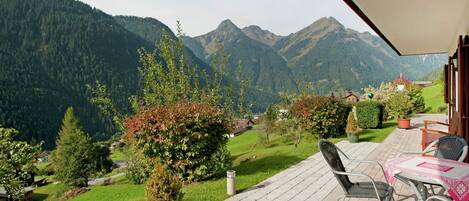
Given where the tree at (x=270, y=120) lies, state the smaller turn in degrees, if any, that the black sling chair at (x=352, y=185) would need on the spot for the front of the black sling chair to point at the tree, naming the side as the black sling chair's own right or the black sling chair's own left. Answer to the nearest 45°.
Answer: approximately 90° to the black sling chair's own left

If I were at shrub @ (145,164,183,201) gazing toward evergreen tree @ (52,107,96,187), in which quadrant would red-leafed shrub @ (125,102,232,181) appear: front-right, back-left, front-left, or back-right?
front-right

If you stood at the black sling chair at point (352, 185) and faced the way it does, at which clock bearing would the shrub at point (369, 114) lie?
The shrub is roughly at 9 o'clock from the black sling chair.

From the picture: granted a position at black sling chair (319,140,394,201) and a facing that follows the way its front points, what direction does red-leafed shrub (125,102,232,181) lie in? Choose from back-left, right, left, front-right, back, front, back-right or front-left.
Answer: back-left

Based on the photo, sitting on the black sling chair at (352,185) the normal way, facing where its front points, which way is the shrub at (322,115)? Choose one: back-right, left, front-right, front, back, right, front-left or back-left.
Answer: left

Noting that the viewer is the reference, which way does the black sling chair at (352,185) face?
facing to the right of the viewer

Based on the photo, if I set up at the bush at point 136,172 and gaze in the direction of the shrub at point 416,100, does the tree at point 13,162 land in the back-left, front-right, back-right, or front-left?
back-left

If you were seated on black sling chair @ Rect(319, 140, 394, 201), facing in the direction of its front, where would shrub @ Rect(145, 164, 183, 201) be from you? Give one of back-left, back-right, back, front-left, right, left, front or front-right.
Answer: back

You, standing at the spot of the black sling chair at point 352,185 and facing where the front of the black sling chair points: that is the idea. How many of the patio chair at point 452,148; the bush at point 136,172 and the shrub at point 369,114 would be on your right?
0

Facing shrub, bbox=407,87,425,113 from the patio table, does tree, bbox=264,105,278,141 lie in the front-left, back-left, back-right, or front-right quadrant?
front-left

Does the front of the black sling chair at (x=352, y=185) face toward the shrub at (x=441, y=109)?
no

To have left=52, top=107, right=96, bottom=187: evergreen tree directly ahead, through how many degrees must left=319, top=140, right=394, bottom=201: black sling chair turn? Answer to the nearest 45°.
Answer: approximately 135° to its left
